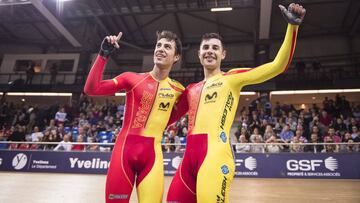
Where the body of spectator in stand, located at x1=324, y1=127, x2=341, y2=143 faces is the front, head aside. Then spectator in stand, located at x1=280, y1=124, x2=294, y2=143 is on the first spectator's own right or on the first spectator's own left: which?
on the first spectator's own right

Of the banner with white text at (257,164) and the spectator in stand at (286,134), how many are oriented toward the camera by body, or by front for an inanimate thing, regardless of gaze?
2

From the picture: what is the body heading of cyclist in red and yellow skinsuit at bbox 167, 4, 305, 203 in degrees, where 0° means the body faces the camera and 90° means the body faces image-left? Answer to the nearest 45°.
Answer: approximately 45°

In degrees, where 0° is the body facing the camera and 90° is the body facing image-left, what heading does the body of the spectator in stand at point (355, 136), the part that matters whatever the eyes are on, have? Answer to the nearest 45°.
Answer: approximately 0°

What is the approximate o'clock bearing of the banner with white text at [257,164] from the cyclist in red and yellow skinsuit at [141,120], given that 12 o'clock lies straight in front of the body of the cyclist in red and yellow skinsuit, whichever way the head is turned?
The banner with white text is roughly at 7 o'clock from the cyclist in red and yellow skinsuit.

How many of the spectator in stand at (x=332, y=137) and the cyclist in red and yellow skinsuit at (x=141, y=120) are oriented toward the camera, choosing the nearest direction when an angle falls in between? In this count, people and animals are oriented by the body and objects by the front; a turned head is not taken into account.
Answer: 2

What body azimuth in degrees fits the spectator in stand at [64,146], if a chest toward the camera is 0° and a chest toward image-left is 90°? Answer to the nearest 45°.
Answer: approximately 45°
